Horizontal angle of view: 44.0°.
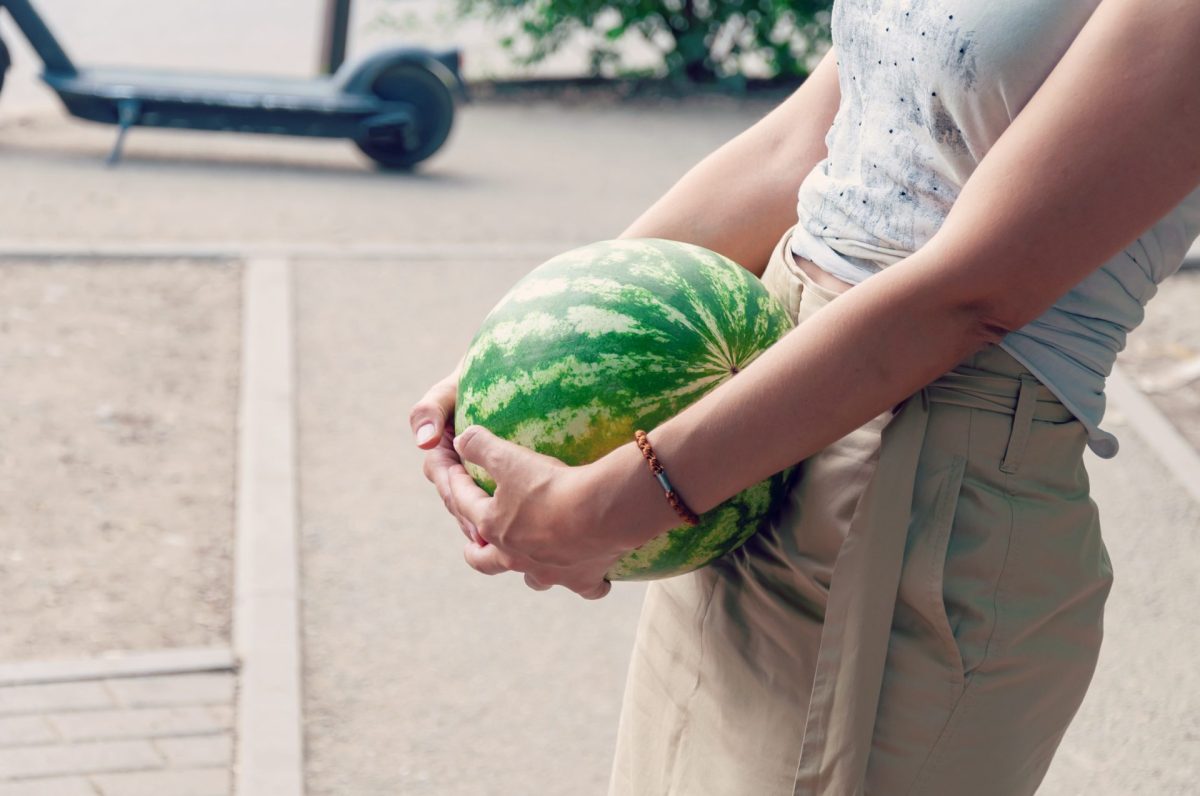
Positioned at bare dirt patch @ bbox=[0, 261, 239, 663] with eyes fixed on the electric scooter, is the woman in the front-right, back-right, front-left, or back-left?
back-right

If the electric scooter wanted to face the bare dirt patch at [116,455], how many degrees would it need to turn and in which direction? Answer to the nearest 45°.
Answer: approximately 90° to its left

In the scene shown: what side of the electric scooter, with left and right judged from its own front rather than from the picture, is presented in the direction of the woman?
left

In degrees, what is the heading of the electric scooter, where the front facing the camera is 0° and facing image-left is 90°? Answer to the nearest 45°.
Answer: approximately 90°

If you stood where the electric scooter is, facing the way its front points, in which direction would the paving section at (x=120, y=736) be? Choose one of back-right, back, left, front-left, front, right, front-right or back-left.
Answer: left
